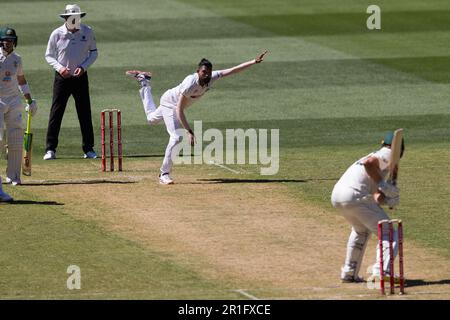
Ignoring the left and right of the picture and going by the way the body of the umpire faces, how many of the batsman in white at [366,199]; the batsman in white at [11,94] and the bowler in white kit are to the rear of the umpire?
0

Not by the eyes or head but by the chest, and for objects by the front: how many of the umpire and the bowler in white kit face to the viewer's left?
0

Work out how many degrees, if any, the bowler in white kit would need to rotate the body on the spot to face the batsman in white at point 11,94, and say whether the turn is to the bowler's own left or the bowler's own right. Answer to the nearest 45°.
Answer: approximately 135° to the bowler's own right

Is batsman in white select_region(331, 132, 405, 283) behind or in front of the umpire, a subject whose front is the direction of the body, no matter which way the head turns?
in front

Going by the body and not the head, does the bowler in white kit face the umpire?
no

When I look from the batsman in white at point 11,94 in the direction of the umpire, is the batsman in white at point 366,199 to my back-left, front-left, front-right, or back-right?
back-right

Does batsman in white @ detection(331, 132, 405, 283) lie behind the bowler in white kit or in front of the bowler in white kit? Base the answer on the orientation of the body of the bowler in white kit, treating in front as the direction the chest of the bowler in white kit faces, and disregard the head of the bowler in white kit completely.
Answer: in front

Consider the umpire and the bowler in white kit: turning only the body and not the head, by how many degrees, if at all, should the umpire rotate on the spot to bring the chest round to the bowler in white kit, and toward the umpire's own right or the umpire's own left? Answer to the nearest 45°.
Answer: approximately 45° to the umpire's own left

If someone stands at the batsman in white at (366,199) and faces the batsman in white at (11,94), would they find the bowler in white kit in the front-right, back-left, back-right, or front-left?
front-right

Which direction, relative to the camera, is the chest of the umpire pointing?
toward the camera
